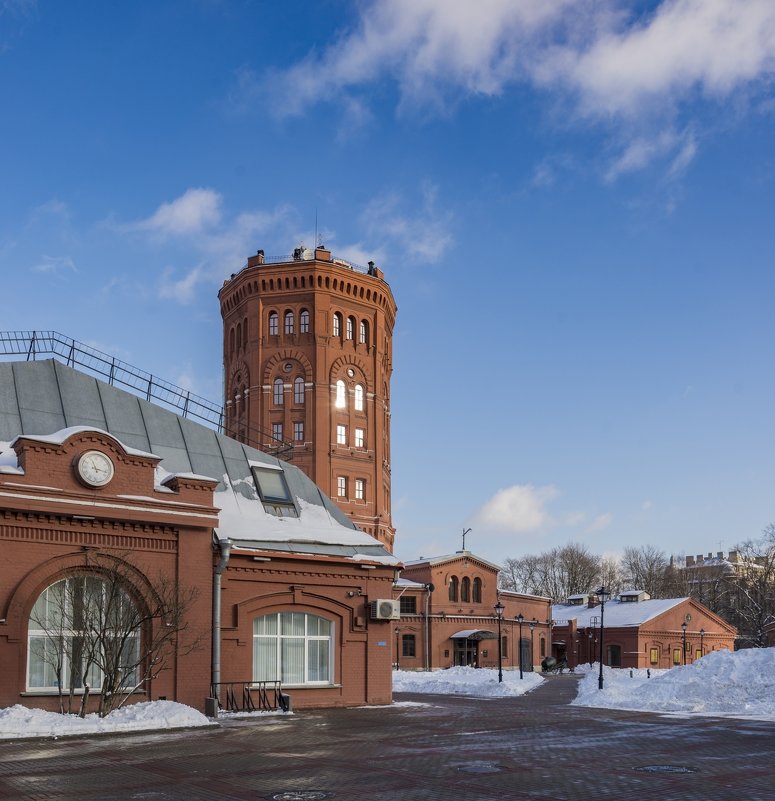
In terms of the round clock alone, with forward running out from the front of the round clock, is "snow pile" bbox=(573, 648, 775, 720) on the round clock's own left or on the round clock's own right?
on the round clock's own left

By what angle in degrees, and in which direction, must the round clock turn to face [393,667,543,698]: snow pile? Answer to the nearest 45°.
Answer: approximately 135° to its left

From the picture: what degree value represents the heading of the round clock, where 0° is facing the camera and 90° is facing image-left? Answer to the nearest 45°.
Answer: approximately 0°

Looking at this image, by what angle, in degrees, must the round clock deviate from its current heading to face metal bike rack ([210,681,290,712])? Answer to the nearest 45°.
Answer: approximately 135° to its left
